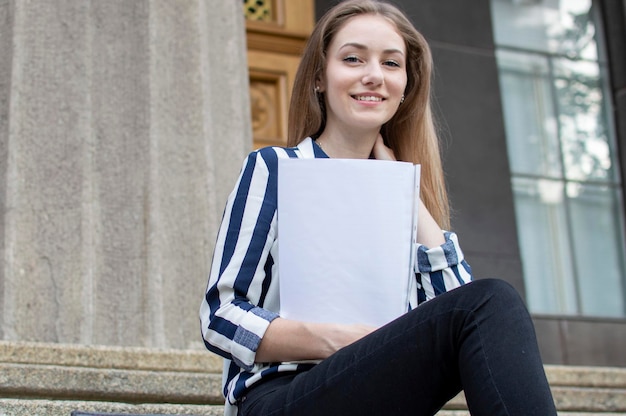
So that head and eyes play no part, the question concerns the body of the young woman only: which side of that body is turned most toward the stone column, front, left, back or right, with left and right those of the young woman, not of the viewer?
back

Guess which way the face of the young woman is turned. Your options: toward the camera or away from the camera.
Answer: toward the camera

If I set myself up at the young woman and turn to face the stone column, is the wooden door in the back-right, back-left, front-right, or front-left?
front-right

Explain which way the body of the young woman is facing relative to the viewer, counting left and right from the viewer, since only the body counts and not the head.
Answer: facing the viewer and to the right of the viewer

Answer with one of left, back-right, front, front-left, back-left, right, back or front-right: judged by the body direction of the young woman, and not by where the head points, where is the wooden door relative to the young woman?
back-left
